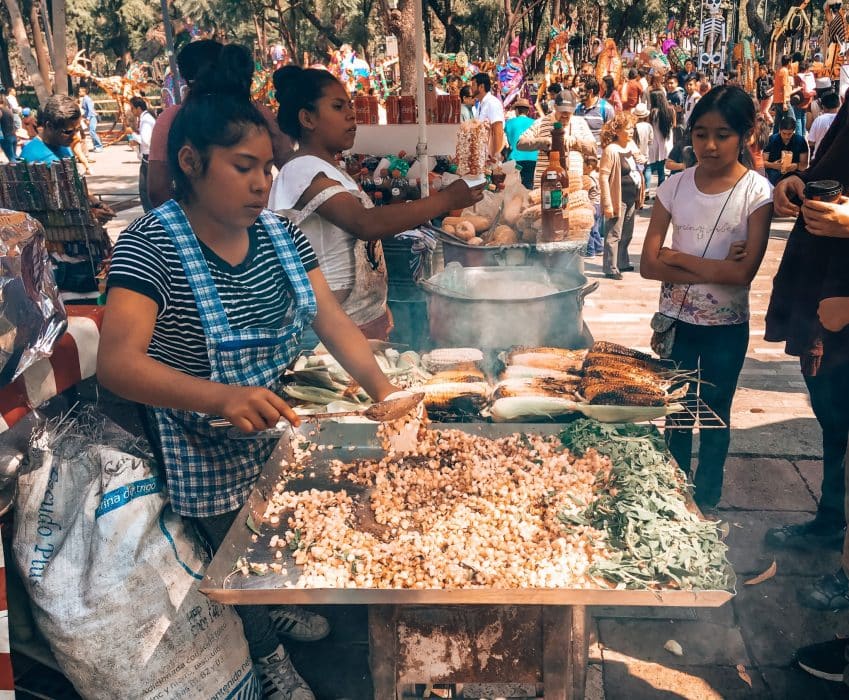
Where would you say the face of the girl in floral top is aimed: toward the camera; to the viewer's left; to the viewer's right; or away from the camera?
toward the camera

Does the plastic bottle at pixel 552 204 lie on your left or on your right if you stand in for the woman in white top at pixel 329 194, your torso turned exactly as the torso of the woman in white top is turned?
on your left

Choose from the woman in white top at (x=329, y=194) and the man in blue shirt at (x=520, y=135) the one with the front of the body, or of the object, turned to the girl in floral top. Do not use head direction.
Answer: the woman in white top

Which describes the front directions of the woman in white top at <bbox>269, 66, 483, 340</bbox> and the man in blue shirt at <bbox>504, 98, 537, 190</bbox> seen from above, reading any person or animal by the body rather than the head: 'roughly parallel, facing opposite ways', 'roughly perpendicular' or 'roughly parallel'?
roughly perpendicular

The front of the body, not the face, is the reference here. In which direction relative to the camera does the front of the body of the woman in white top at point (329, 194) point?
to the viewer's right

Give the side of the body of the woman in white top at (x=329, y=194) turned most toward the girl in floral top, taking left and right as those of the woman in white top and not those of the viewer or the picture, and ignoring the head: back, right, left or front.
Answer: front

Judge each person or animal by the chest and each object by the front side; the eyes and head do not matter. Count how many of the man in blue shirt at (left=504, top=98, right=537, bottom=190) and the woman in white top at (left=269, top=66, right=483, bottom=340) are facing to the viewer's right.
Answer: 1

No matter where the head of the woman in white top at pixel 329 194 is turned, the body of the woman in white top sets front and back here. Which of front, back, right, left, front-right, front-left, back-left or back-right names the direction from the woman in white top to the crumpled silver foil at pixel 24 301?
back-right

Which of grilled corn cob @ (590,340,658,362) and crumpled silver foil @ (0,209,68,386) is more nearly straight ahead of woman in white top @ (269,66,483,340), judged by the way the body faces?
the grilled corn cob

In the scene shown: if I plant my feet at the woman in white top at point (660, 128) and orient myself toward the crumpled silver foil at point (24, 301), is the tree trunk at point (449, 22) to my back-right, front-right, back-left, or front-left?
back-right
